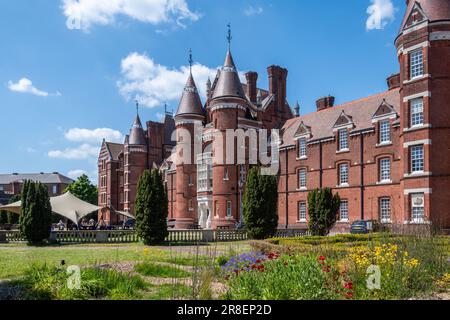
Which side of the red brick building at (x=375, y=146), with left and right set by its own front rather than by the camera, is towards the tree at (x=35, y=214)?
front

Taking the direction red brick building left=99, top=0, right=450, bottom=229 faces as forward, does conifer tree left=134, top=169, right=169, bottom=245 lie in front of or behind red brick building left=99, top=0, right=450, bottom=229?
in front

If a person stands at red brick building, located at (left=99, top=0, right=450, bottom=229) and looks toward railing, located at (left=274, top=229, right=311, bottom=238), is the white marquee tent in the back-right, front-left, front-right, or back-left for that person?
front-right

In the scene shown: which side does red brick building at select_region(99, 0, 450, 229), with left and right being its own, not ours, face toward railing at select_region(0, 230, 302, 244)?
front

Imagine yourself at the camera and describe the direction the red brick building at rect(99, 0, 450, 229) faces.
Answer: facing the viewer and to the left of the viewer
